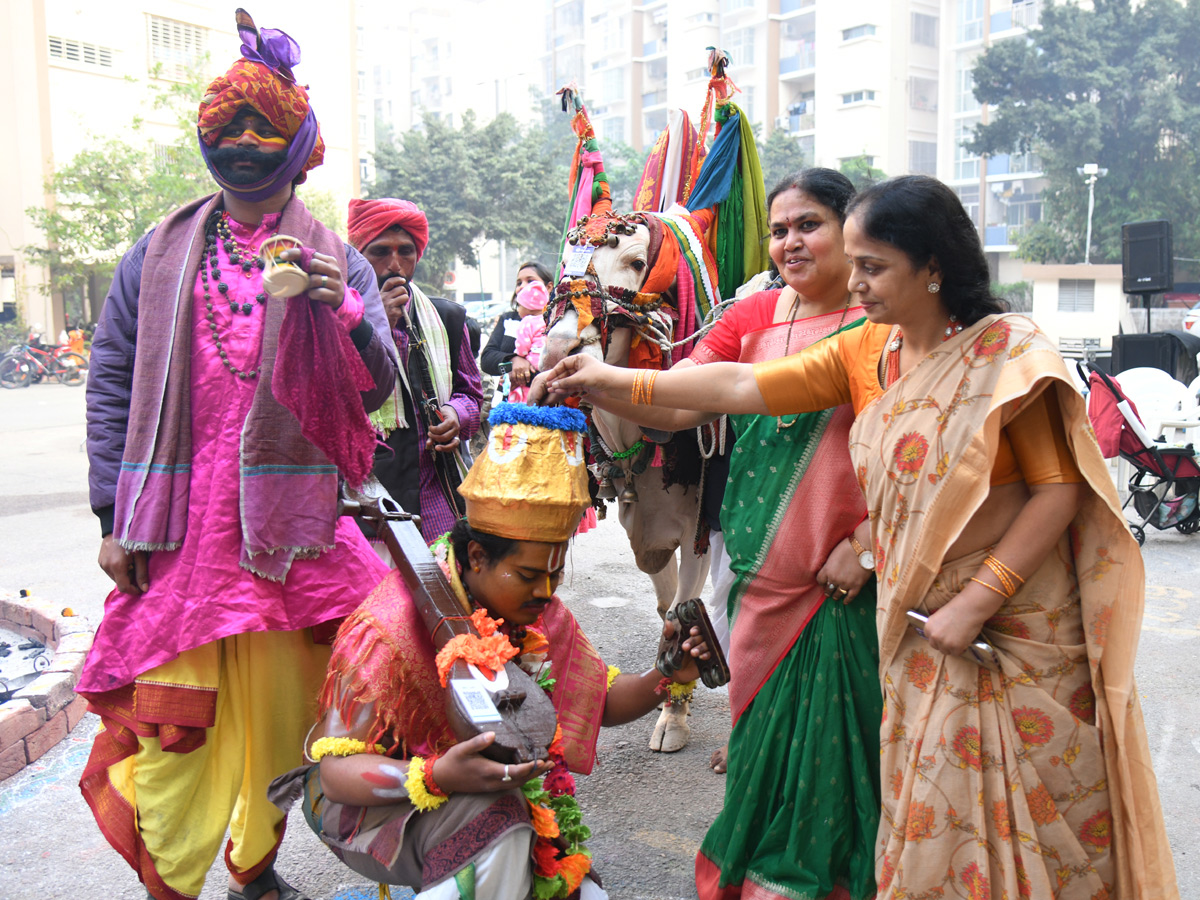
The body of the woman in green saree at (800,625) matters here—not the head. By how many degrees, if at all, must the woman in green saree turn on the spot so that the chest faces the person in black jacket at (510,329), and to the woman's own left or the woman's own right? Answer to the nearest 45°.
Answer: approximately 135° to the woman's own right

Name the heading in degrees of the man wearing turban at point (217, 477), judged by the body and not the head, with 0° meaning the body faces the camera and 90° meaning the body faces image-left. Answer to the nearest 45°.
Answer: approximately 0°

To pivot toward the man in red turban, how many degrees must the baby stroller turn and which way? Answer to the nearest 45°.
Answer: approximately 135° to its right

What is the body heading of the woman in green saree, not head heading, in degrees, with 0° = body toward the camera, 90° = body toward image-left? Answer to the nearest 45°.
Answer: approximately 45°

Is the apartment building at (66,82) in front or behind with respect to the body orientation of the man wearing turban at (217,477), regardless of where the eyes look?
behind

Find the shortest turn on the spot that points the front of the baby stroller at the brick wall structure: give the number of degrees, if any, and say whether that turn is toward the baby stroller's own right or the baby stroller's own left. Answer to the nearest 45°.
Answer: approximately 135° to the baby stroller's own right

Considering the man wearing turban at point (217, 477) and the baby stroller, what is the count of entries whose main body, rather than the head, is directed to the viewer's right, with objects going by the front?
1

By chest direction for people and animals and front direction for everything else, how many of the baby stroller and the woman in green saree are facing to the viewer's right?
1
